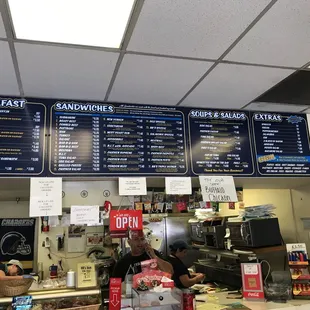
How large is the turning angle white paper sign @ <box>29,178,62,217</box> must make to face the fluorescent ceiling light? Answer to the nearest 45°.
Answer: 0° — it already faces it

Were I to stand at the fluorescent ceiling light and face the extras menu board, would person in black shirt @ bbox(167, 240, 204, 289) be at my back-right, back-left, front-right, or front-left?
front-left

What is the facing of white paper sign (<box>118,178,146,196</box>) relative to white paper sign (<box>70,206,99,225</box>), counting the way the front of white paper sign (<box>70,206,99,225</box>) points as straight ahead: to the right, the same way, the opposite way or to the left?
the same way

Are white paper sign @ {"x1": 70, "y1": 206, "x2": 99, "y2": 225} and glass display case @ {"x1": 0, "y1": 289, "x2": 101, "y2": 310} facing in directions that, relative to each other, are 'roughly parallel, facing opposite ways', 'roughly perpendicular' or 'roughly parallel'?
roughly parallel

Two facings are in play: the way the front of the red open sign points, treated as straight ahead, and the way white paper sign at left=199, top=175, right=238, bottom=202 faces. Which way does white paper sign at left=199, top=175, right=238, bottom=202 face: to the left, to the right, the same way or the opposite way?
the same way

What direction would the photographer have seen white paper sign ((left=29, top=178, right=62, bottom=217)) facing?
facing the viewer

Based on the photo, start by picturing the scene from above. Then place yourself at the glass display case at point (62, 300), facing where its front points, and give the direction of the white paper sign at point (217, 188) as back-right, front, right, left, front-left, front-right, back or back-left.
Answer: left

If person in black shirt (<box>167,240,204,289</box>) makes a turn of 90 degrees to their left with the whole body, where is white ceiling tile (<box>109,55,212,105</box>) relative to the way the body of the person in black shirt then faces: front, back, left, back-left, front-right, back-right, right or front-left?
back

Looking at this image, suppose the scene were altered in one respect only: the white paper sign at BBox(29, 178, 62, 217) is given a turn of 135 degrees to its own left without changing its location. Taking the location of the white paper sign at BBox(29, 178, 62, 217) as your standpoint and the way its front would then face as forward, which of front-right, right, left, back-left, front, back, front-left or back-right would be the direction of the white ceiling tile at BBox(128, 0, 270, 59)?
right

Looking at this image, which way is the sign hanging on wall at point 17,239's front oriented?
toward the camera

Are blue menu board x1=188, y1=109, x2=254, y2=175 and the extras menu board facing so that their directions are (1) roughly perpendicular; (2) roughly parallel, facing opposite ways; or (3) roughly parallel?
roughly parallel
